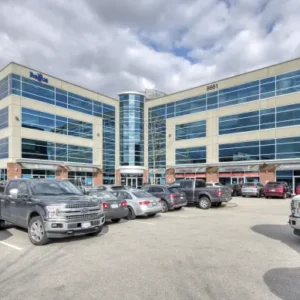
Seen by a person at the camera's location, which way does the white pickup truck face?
facing the viewer and to the left of the viewer

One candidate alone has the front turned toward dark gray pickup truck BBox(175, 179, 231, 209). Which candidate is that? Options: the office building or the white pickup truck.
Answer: the office building

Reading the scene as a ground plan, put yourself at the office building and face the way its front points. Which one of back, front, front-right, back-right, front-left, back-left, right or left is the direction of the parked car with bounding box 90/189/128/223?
front

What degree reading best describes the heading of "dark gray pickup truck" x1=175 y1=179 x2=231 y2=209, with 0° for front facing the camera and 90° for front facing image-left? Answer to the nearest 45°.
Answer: approximately 135°

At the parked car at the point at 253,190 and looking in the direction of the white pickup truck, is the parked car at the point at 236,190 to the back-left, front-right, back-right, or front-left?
back-right

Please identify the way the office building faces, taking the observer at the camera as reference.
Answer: facing the viewer
